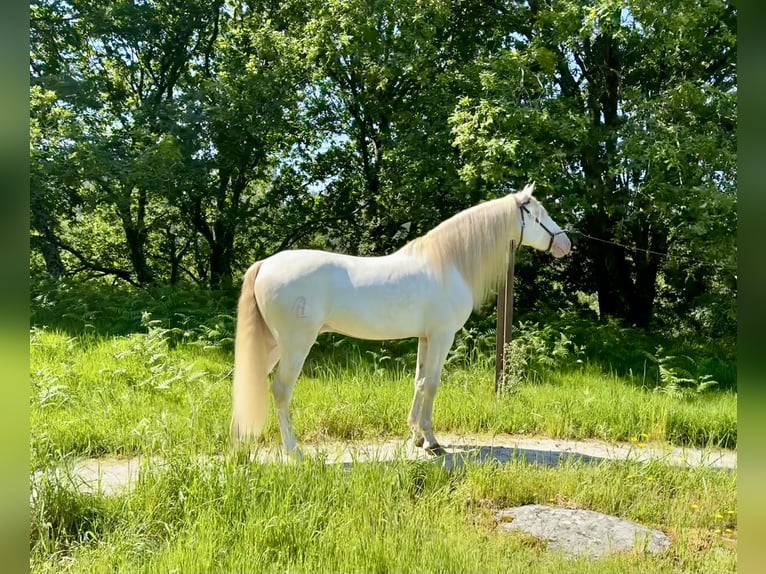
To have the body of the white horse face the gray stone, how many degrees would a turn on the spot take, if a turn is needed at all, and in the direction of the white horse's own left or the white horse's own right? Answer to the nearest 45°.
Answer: approximately 45° to the white horse's own right

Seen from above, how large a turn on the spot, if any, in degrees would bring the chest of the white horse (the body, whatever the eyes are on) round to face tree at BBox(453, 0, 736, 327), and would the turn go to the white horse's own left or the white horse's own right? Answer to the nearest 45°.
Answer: approximately 45° to the white horse's own left

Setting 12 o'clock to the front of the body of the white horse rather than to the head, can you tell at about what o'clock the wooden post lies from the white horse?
The wooden post is roughly at 10 o'clock from the white horse.

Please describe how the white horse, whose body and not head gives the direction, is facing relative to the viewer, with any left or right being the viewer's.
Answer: facing to the right of the viewer
